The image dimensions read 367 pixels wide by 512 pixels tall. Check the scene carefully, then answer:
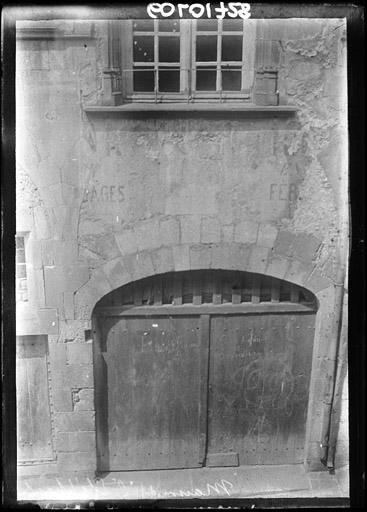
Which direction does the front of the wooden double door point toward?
toward the camera

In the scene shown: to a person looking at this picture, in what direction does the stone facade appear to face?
facing the viewer
